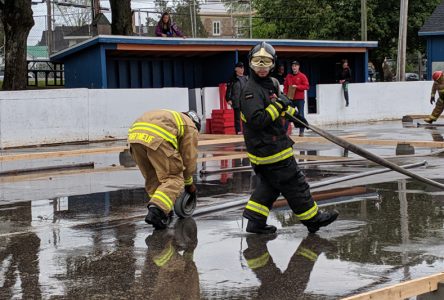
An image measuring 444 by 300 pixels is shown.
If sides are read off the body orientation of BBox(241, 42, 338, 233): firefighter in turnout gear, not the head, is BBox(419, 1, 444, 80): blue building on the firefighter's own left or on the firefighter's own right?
on the firefighter's own left

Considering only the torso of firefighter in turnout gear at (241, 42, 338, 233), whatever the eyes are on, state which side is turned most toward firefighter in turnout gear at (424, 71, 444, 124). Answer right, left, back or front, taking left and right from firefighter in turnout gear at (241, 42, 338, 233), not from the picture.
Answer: left

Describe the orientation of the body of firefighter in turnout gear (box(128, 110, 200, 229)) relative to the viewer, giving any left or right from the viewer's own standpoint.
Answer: facing away from the viewer and to the right of the viewer

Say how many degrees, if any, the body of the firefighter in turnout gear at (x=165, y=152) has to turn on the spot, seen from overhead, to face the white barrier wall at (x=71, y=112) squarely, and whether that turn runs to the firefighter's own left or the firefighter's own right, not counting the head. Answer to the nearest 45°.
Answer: approximately 45° to the firefighter's own left
